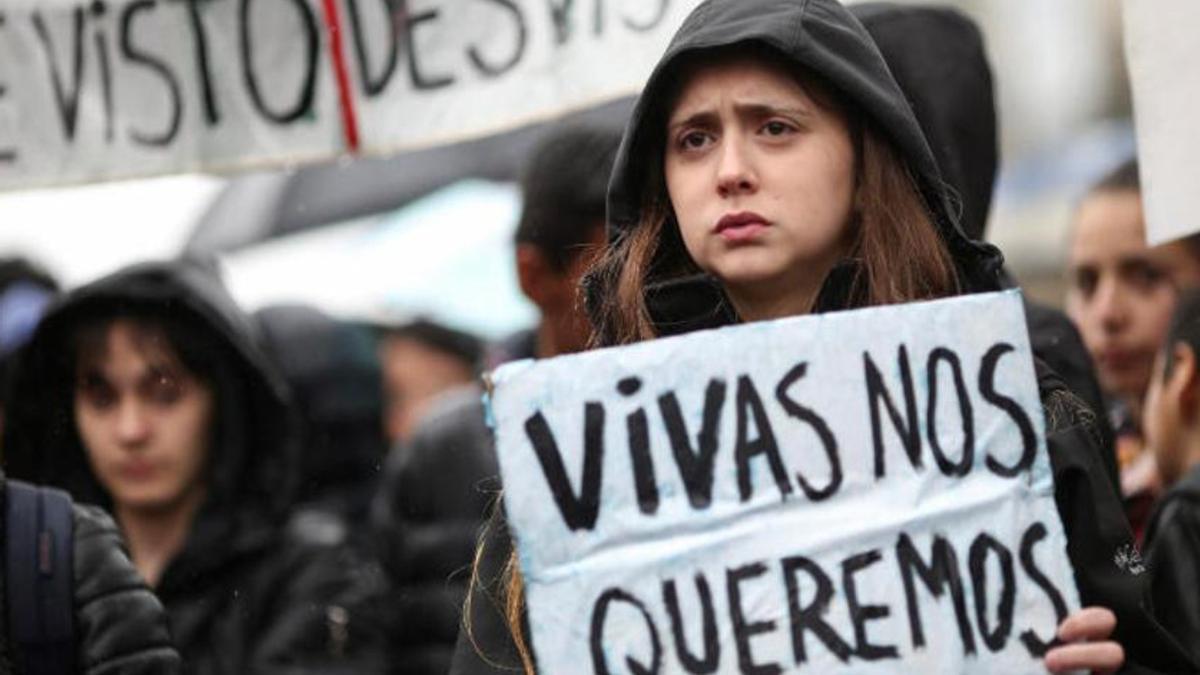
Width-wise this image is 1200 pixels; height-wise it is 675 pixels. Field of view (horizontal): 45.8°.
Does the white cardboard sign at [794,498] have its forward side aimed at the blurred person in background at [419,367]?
no

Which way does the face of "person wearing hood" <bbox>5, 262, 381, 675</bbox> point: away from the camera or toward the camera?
toward the camera

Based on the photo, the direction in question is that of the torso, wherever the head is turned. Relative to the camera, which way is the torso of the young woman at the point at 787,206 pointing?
toward the camera

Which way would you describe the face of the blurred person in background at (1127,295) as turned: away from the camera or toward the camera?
toward the camera

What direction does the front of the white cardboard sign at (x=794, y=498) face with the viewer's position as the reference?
facing the viewer

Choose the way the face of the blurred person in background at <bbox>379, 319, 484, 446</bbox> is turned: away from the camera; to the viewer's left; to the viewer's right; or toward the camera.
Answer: toward the camera

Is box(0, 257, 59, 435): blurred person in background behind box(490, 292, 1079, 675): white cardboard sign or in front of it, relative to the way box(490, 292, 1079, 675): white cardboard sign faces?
behind

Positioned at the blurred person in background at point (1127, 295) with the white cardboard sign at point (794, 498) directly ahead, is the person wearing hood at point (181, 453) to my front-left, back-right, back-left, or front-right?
front-right
